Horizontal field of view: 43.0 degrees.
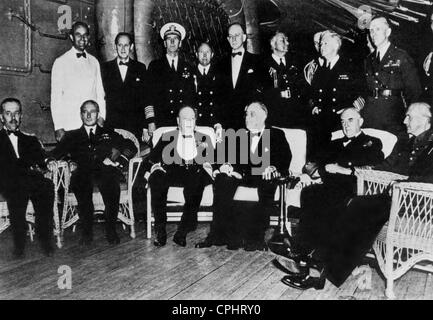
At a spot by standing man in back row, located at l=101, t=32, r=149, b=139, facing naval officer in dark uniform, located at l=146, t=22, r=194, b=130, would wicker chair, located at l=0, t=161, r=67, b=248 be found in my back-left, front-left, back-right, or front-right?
back-right

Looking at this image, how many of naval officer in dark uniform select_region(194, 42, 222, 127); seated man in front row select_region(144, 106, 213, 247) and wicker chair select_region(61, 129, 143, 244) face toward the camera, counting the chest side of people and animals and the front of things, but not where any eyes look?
3

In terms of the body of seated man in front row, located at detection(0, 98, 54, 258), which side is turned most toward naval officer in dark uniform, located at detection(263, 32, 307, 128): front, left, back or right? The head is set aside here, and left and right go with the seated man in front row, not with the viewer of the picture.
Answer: left

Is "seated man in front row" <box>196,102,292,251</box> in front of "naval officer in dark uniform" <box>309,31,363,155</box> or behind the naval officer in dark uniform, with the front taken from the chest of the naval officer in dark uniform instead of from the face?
in front

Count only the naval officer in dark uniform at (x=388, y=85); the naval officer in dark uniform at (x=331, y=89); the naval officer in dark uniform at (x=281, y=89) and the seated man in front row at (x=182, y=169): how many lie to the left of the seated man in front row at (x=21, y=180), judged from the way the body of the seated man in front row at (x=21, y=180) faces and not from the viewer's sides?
4

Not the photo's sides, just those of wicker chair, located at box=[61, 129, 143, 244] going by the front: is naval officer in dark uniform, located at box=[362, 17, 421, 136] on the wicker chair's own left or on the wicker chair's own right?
on the wicker chair's own left

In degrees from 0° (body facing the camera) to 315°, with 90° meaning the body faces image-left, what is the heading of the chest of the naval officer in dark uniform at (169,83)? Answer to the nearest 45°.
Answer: approximately 0°

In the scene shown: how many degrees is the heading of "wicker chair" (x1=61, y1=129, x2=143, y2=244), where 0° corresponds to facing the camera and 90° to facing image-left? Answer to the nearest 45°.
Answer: approximately 0°

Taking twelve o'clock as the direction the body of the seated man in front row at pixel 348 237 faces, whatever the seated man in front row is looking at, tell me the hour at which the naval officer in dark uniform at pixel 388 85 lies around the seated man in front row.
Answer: The naval officer in dark uniform is roughly at 5 o'clock from the seated man in front row.
